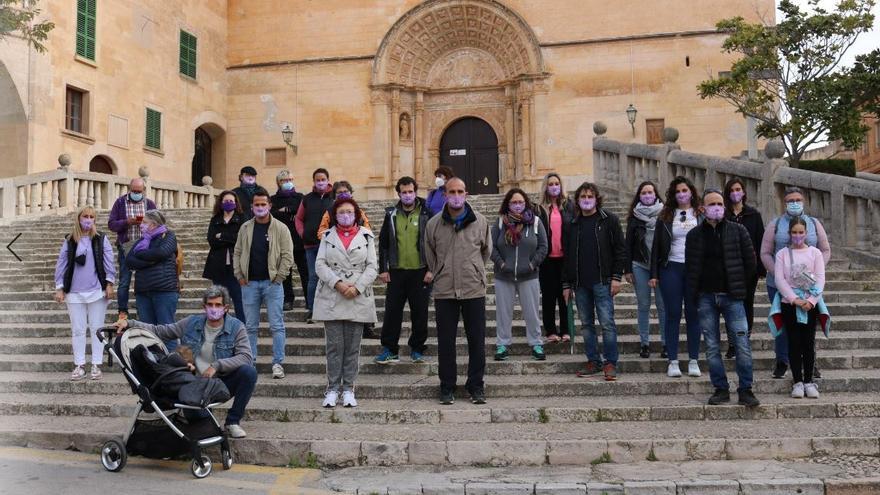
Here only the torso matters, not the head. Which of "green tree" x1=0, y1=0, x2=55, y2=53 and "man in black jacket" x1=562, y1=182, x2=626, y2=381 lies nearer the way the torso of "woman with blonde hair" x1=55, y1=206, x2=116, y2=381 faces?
the man in black jacket

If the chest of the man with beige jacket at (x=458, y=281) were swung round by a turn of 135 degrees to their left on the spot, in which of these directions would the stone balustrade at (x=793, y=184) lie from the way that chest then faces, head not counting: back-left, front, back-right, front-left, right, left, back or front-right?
front

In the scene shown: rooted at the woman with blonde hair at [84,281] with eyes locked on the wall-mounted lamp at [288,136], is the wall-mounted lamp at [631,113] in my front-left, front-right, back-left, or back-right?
front-right

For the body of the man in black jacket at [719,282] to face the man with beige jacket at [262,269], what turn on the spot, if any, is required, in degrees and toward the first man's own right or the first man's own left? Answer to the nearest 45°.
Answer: approximately 90° to the first man's own right

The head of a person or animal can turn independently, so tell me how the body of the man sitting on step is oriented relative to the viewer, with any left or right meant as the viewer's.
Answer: facing the viewer

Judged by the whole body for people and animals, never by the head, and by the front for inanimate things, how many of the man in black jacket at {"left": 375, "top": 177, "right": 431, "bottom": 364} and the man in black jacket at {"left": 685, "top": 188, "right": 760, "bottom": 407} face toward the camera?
2

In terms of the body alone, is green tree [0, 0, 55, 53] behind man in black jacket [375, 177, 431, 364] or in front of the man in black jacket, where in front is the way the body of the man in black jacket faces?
behind

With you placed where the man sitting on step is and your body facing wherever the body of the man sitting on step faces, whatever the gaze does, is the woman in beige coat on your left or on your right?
on your left

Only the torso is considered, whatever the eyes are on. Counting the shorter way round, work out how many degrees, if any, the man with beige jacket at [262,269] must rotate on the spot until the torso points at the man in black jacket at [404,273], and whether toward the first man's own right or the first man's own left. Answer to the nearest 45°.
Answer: approximately 90° to the first man's own left

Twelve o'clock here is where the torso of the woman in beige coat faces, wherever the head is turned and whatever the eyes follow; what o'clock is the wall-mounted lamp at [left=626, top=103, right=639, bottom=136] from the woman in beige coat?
The wall-mounted lamp is roughly at 7 o'clock from the woman in beige coat.

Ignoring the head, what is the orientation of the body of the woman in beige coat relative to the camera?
toward the camera

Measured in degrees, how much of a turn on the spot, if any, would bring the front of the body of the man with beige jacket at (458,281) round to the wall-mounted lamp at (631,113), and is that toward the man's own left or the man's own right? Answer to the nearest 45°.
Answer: approximately 180°

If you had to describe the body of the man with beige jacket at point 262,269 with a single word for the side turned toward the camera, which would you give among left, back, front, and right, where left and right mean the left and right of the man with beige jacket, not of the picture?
front
